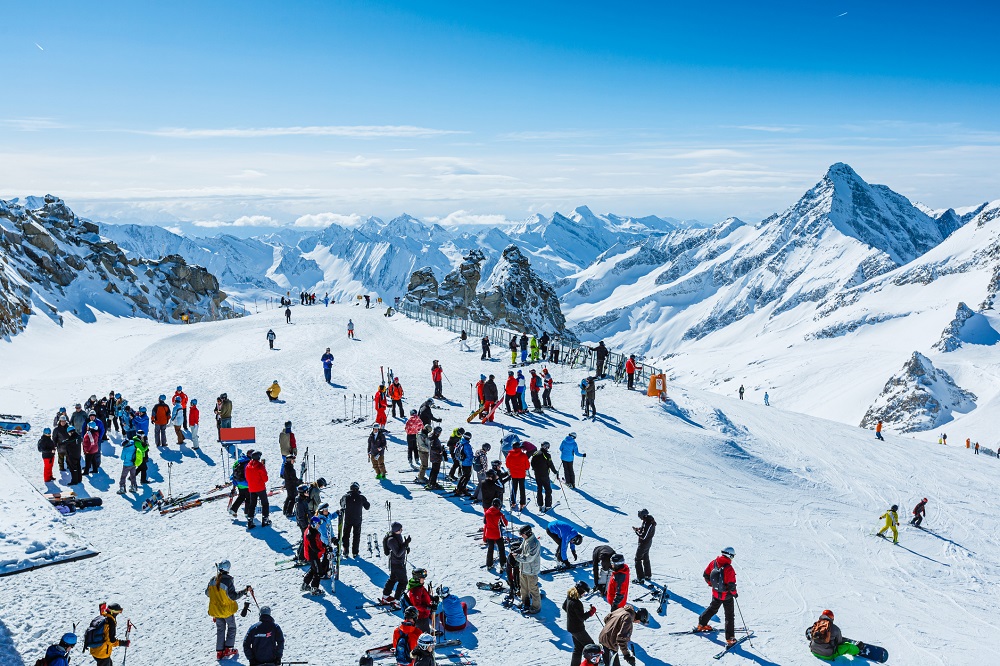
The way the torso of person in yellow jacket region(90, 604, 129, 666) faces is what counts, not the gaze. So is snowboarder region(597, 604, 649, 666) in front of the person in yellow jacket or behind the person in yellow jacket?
in front

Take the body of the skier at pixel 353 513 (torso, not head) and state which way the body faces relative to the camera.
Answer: away from the camera

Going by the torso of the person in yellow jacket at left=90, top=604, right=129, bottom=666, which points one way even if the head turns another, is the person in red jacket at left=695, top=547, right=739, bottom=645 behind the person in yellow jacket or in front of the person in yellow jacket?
in front

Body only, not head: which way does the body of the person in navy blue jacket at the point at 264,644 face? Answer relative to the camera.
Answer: away from the camera

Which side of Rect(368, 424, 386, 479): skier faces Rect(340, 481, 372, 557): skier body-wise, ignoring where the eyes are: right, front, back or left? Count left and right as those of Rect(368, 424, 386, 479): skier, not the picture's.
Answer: front

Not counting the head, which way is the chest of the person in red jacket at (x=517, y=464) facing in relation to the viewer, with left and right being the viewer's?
facing away from the viewer

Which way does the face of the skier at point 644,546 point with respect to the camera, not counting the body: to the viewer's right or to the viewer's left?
to the viewer's left

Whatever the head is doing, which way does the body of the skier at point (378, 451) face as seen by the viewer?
toward the camera

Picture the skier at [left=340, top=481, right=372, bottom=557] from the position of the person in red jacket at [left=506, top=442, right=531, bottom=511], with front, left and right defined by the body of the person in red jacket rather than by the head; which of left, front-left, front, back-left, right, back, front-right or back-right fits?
back-left

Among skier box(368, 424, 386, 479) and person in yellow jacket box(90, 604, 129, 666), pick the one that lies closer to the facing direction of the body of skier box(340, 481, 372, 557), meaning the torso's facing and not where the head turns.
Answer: the skier
